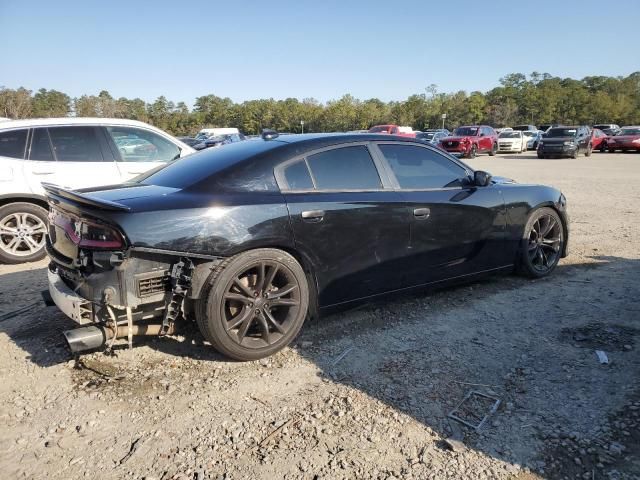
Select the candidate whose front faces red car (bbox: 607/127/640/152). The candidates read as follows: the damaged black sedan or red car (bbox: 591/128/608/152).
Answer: the damaged black sedan

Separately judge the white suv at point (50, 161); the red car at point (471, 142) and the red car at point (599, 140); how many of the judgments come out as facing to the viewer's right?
1

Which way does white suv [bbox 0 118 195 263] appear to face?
to the viewer's right

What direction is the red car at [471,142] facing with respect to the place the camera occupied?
facing the viewer and to the left of the viewer

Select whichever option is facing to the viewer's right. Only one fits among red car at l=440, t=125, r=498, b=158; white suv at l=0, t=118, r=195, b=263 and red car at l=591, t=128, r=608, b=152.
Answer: the white suv

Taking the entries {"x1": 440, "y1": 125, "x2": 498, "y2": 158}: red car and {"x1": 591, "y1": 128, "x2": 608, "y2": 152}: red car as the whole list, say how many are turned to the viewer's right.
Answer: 0

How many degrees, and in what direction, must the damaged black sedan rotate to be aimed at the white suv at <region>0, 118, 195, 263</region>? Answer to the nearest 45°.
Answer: approximately 90° to its left

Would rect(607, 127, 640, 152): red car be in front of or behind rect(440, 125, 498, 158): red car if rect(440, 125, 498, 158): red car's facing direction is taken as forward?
behind

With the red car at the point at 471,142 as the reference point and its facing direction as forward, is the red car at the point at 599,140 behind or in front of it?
behind

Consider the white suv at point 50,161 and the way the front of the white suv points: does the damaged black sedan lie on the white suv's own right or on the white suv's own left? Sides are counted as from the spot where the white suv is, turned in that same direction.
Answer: on the white suv's own right
